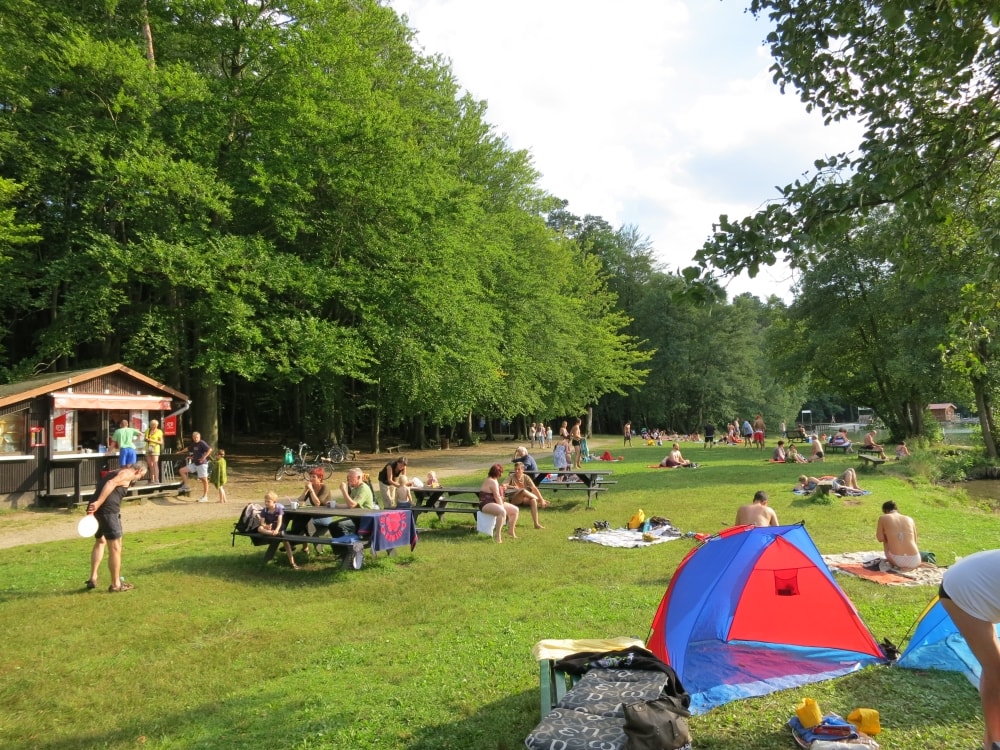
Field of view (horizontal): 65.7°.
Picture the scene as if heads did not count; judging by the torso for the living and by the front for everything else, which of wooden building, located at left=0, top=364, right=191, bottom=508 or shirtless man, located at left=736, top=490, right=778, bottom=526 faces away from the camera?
the shirtless man

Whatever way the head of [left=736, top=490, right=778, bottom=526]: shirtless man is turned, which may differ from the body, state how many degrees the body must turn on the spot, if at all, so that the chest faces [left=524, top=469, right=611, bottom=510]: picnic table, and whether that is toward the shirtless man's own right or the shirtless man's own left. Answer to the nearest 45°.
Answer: approximately 45° to the shirtless man's own left

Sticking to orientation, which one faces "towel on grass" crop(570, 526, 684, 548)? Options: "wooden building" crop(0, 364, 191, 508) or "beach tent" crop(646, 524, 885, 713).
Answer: the wooden building

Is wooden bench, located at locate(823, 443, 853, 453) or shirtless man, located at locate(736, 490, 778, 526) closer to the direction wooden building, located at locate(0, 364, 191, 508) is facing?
the shirtless man

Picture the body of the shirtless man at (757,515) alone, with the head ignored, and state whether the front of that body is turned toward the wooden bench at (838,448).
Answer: yes

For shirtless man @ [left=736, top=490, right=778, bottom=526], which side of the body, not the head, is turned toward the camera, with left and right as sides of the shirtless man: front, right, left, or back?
back

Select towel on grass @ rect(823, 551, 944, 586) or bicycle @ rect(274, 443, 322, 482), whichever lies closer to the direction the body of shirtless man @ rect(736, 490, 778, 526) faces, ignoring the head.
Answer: the bicycle

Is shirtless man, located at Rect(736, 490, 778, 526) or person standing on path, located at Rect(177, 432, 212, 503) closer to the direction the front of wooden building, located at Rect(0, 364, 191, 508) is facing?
the shirtless man

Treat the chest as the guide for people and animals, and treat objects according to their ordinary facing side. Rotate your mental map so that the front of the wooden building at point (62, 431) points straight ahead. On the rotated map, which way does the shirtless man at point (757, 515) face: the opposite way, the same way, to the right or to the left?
to the left

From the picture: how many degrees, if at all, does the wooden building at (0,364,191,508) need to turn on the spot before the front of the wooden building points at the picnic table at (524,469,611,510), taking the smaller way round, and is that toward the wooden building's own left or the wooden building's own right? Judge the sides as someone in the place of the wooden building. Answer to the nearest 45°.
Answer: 0° — it already faces it

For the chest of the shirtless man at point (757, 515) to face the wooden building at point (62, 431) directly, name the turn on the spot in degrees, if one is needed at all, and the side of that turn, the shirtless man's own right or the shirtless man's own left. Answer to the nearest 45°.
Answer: approximately 90° to the shirtless man's own left
